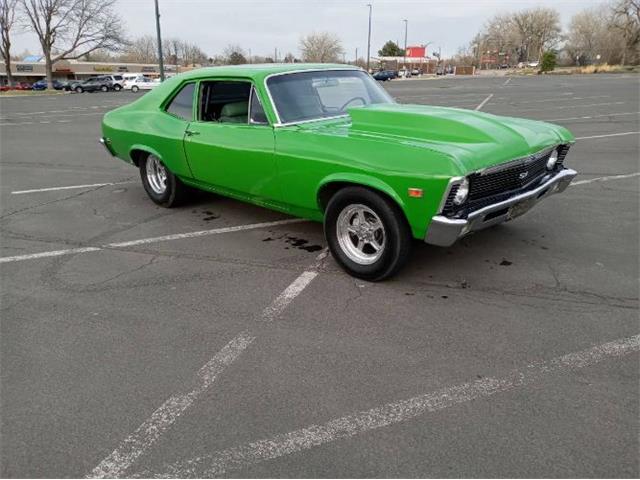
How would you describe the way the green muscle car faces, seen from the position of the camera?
facing the viewer and to the right of the viewer
